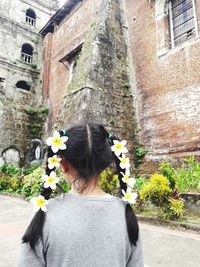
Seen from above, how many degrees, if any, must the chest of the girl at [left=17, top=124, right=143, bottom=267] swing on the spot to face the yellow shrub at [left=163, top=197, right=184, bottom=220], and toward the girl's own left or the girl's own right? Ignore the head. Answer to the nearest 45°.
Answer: approximately 45° to the girl's own right

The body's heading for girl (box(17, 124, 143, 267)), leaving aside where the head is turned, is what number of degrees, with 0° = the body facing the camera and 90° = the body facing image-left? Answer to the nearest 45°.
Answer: approximately 180°

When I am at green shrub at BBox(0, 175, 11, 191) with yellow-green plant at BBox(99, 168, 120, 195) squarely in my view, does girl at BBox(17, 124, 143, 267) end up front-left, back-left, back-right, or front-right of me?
front-right

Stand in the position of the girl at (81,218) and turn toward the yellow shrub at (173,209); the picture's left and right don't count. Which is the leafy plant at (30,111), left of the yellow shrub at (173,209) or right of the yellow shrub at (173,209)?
left

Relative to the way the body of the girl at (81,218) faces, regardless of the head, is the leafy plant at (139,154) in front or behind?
in front

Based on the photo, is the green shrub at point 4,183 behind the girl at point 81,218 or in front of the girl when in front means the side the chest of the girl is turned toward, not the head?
in front

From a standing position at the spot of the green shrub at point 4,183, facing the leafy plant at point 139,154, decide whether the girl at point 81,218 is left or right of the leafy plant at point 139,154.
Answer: right

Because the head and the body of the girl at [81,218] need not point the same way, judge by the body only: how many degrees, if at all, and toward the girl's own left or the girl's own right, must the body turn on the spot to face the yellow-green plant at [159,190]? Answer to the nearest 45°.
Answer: approximately 45° to the girl's own right

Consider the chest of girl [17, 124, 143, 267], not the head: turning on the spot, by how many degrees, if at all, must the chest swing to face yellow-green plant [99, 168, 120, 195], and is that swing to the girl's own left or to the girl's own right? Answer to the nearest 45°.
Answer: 0° — they already face it

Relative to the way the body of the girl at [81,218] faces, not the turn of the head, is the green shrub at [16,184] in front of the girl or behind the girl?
in front
